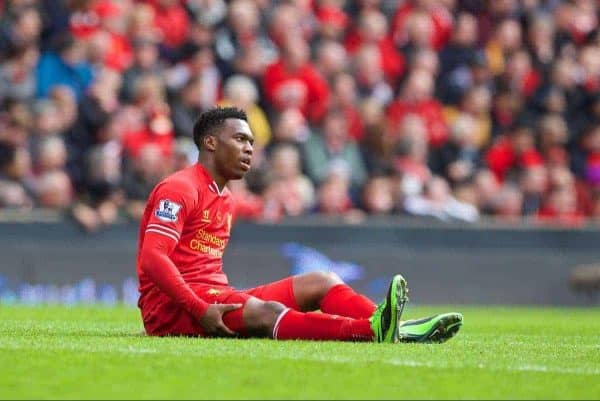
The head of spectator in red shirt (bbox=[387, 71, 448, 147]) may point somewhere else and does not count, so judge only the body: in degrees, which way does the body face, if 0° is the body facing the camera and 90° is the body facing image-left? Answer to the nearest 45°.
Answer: approximately 0°

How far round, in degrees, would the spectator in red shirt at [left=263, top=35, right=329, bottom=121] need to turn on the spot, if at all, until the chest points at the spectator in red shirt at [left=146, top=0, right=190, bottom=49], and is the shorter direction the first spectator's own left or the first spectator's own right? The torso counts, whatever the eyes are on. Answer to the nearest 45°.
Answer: approximately 90° to the first spectator's own right

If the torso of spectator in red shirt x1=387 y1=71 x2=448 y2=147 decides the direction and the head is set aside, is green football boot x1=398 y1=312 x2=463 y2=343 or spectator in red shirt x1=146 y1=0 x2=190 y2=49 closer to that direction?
the green football boot

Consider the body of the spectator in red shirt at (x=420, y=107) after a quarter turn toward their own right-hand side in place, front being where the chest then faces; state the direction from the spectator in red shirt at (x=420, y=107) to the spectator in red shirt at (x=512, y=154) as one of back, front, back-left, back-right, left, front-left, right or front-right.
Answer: back

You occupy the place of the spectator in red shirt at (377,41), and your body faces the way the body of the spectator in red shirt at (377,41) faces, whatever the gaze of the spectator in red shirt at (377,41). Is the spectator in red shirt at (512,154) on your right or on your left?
on your left

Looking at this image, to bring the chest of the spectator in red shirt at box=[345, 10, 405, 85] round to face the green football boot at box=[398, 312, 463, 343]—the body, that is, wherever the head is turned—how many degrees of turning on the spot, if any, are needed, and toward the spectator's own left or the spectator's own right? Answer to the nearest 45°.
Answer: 0° — they already face it

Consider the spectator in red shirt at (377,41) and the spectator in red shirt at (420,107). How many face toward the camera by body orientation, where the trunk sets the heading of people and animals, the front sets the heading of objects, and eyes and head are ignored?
2

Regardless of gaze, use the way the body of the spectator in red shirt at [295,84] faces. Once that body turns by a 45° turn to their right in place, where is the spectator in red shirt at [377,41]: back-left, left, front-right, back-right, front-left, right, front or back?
back

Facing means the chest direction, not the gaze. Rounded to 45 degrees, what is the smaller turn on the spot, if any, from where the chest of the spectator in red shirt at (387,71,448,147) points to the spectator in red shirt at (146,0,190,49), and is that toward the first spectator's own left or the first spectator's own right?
approximately 90° to the first spectator's own right

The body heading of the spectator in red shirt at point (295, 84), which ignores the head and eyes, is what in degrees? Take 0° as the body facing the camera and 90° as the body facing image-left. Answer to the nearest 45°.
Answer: approximately 0°
